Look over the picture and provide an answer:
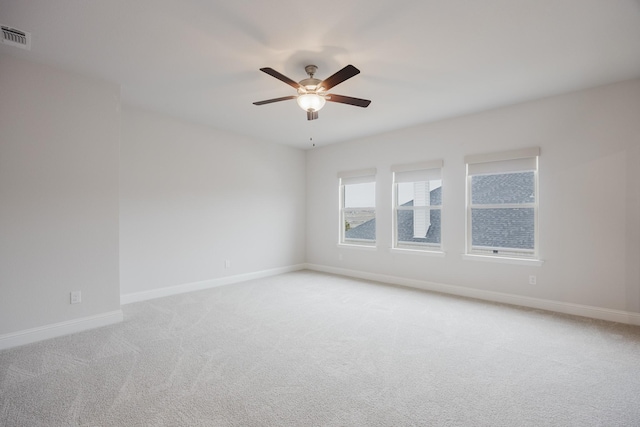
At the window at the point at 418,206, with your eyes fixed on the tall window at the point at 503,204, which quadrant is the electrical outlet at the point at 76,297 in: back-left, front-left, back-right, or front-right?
back-right

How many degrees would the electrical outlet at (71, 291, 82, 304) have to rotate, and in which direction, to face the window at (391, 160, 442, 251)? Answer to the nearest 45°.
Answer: approximately 90° to its left

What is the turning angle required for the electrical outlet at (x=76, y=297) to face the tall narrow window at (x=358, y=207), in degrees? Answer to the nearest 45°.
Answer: approximately 90° to its left

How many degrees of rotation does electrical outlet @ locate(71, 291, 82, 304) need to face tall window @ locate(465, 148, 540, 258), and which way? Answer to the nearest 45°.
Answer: approximately 45° to its left
